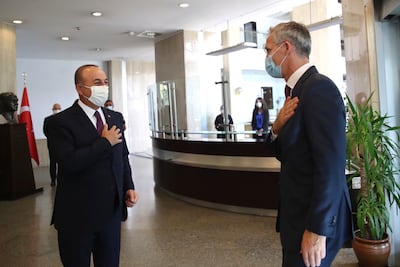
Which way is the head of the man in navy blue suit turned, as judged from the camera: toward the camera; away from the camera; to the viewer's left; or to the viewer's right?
to the viewer's left

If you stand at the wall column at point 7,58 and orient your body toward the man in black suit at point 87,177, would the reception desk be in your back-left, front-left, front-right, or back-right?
front-left

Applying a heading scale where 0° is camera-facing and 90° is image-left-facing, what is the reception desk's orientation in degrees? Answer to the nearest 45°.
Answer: approximately 45°

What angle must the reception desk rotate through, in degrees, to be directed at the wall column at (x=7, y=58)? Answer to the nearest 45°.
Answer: approximately 90° to its right

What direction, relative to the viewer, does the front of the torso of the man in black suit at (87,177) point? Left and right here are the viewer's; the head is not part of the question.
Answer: facing the viewer and to the right of the viewer

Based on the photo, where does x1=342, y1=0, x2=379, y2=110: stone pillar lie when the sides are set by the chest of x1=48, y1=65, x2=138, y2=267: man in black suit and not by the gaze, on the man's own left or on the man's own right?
on the man's own left

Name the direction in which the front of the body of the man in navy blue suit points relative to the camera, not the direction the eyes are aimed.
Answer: to the viewer's left

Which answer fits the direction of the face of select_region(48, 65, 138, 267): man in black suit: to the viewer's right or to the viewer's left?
to the viewer's right

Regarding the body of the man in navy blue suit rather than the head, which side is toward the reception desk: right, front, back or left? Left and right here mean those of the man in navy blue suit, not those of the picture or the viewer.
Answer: right

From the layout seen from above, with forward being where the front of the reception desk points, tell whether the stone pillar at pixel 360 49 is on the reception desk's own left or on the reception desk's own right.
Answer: on the reception desk's own left

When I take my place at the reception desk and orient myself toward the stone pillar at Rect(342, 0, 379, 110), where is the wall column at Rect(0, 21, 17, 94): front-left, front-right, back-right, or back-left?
back-right
